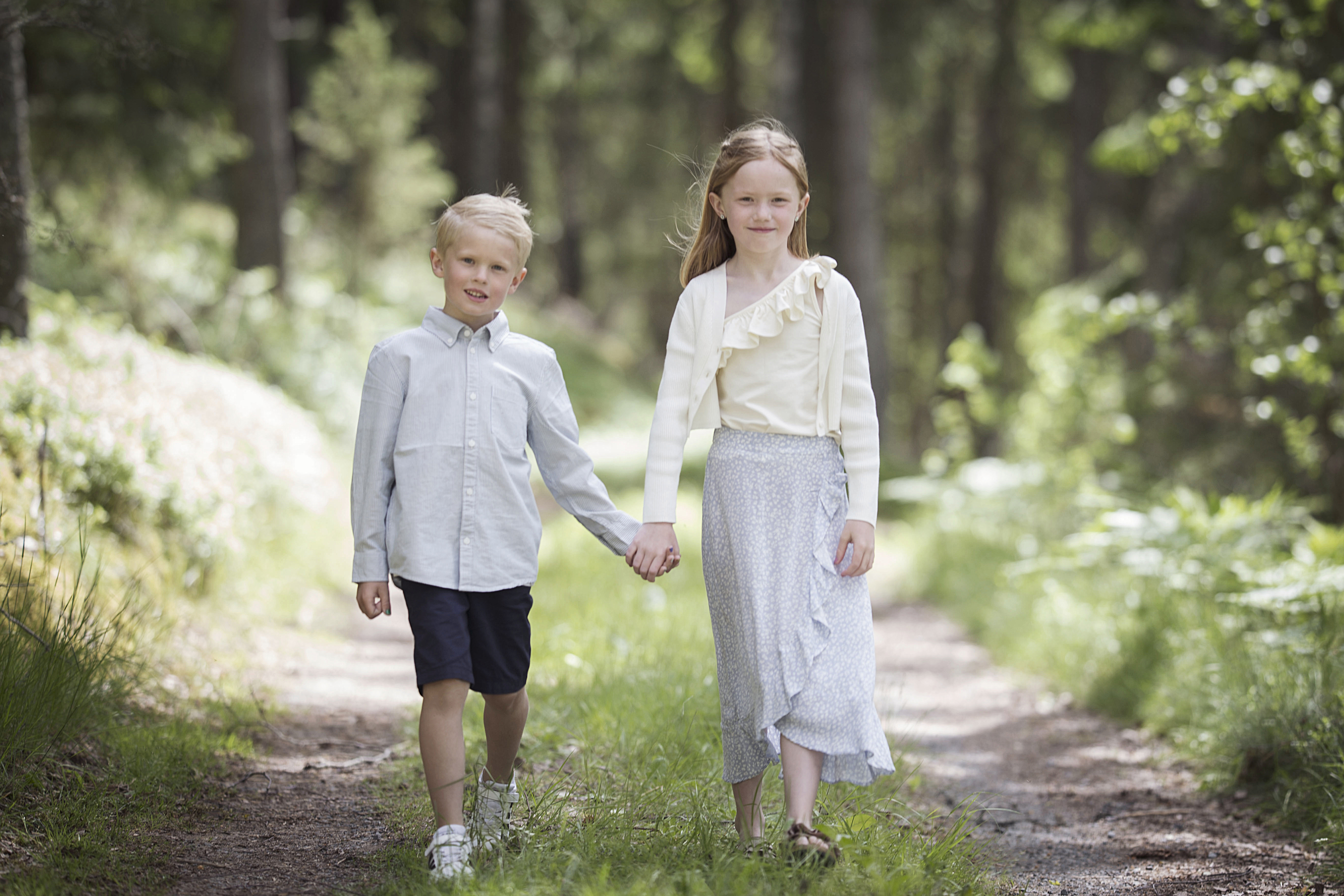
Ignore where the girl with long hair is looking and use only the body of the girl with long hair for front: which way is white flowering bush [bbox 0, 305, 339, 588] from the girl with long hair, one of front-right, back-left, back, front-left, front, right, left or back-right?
back-right

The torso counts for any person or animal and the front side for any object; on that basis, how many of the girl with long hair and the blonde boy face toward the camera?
2

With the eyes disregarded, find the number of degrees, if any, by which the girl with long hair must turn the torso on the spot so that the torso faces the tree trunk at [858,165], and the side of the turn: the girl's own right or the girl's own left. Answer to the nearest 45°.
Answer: approximately 180°

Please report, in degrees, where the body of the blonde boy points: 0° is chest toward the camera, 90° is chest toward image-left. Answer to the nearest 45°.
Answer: approximately 0°

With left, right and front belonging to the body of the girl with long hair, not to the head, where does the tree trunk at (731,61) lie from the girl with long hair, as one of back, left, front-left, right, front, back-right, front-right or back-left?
back

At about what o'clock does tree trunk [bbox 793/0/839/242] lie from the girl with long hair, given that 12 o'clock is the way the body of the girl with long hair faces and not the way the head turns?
The tree trunk is roughly at 6 o'clock from the girl with long hair.

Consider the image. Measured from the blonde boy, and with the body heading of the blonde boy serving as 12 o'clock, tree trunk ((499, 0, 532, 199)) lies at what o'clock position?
The tree trunk is roughly at 6 o'clock from the blonde boy.

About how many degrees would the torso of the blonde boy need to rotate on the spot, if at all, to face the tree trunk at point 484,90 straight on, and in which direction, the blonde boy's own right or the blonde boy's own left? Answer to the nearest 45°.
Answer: approximately 180°
